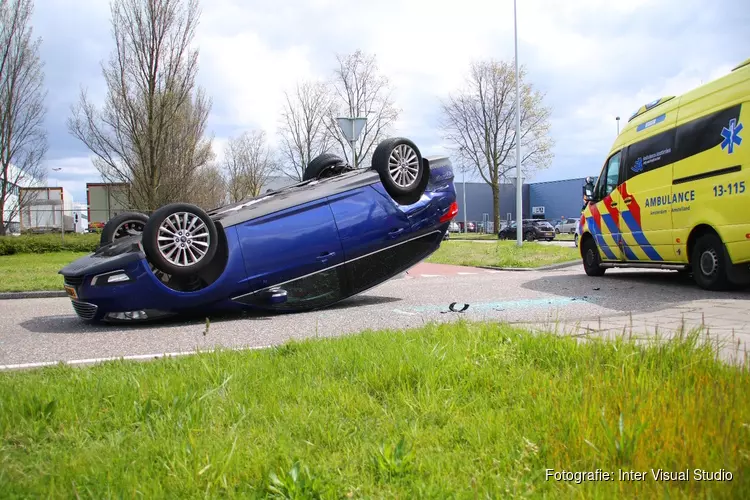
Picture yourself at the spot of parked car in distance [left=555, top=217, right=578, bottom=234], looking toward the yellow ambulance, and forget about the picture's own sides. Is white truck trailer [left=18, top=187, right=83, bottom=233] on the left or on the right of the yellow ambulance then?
right

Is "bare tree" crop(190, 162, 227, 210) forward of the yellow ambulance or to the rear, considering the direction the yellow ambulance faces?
forward

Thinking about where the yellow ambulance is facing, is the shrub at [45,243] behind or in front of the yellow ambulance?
in front

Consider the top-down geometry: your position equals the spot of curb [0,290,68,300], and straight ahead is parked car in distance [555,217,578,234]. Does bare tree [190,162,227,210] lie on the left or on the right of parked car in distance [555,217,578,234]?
left

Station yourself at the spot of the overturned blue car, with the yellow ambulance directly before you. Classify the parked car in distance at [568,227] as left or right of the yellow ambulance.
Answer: left
